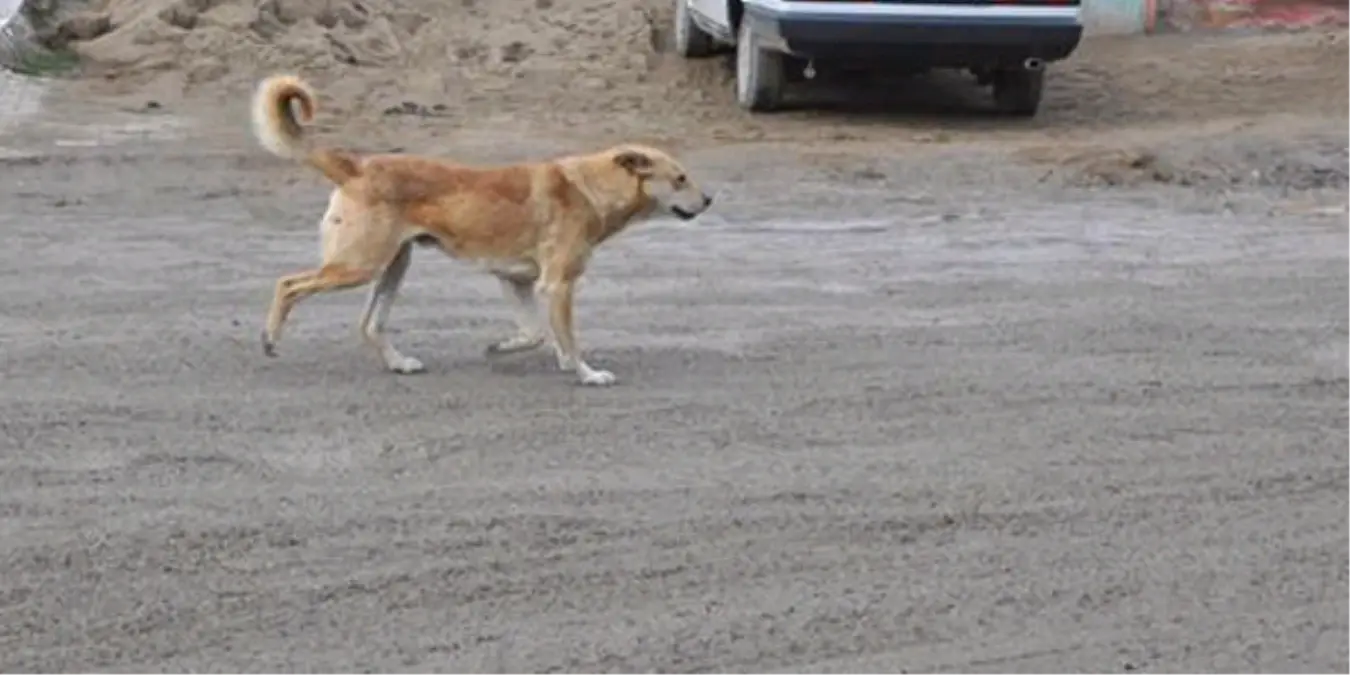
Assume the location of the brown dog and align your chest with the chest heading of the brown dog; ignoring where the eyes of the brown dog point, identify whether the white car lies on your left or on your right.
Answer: on your left

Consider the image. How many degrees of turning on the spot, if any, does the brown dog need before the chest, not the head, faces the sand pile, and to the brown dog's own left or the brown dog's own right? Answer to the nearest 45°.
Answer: approximately 90° to the brown dog's own left

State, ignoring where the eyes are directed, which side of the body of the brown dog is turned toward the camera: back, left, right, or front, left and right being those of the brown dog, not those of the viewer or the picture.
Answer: right
